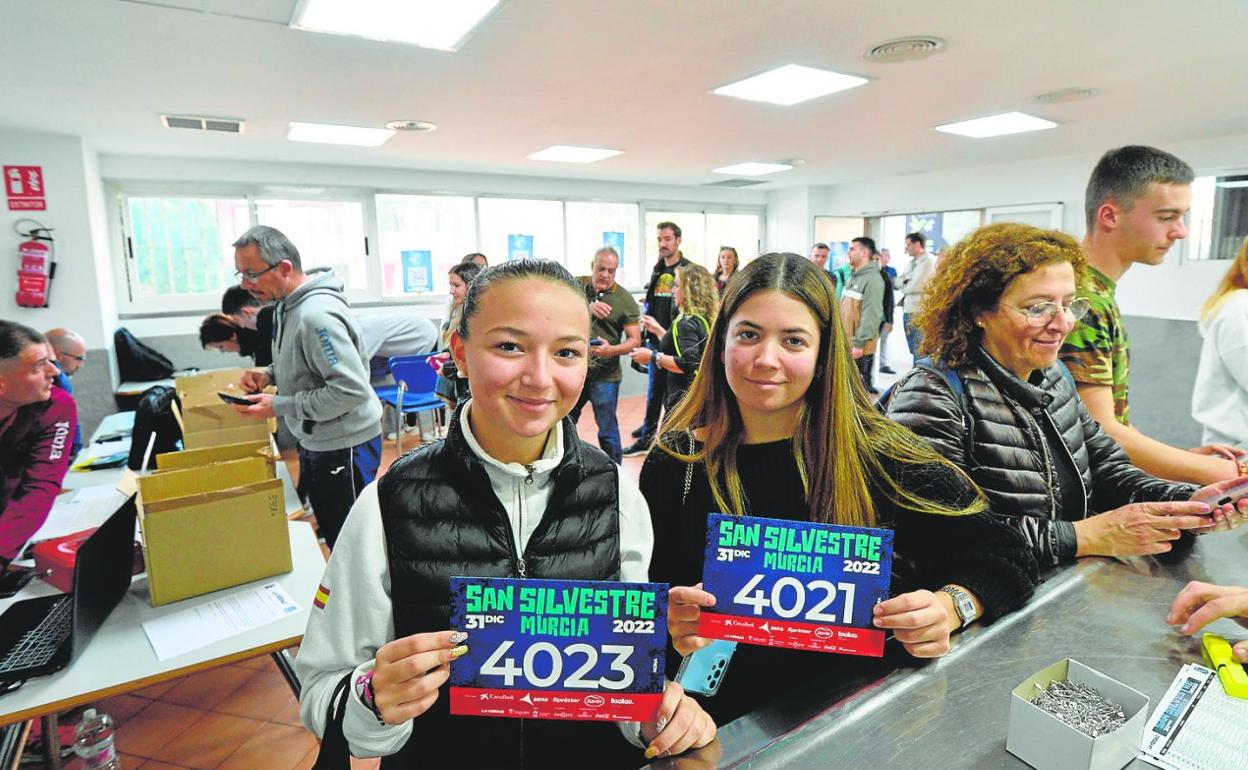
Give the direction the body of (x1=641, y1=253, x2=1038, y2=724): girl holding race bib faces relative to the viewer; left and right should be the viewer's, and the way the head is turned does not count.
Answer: facing the viewer

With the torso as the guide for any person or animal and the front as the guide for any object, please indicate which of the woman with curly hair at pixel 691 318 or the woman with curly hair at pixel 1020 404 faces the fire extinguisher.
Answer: the woman with curly hair at pixel 691 318

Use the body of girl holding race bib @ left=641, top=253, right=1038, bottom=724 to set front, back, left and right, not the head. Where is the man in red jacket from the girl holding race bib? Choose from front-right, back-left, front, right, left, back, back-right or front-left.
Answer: right

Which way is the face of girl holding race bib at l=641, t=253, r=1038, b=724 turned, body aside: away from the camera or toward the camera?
toward the camera

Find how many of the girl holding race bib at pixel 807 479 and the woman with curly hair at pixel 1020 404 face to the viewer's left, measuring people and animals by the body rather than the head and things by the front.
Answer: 0

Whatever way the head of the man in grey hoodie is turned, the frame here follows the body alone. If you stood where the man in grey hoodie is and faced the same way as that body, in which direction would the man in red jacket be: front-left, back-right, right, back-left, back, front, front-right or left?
front

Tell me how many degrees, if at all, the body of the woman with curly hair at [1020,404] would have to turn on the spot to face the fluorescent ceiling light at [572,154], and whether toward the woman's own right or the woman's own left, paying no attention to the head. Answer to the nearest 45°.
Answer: approximately 180°

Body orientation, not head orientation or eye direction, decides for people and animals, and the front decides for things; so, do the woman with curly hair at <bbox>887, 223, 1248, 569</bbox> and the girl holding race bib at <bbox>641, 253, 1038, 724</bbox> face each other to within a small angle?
no

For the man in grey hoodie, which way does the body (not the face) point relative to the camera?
to the viewer's left

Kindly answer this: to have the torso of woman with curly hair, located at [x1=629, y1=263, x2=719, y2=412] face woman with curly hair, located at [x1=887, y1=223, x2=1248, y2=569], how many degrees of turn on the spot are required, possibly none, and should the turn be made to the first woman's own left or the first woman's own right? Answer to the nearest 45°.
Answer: approximately 90° to the first woman's own left

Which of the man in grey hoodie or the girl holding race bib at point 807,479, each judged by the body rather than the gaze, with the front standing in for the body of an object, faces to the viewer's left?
the man in grey hoodie

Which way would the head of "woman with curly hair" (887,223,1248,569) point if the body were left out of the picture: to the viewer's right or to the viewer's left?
to the viewer's right

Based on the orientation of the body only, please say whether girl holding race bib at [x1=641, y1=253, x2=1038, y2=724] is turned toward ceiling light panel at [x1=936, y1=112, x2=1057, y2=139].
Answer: no

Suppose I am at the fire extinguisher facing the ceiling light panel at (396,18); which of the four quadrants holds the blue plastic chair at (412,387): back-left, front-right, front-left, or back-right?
front-left

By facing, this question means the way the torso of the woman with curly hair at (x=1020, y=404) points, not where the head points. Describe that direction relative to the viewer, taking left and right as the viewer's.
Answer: facing the viewer and to the right of the viewer

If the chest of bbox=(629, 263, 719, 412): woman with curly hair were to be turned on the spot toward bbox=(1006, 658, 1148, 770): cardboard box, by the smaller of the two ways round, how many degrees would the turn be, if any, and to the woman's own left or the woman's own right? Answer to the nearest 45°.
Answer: approximately 90° to the woman's own left

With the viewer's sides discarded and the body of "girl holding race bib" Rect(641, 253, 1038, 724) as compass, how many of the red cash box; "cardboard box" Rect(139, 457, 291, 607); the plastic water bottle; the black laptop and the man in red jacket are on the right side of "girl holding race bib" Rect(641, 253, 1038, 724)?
5

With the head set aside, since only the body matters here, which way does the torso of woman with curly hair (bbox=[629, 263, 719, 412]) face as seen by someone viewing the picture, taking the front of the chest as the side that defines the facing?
to the viewer's left

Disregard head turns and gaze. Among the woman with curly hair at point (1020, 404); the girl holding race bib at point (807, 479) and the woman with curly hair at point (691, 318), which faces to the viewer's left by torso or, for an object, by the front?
the woman with curly hair at point (691, 318)

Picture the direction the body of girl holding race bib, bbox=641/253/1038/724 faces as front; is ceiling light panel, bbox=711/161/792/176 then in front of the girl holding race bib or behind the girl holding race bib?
behind

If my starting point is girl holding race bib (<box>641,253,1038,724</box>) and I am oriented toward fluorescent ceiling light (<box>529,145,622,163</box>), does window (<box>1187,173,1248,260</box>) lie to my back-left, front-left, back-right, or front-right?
front-right
